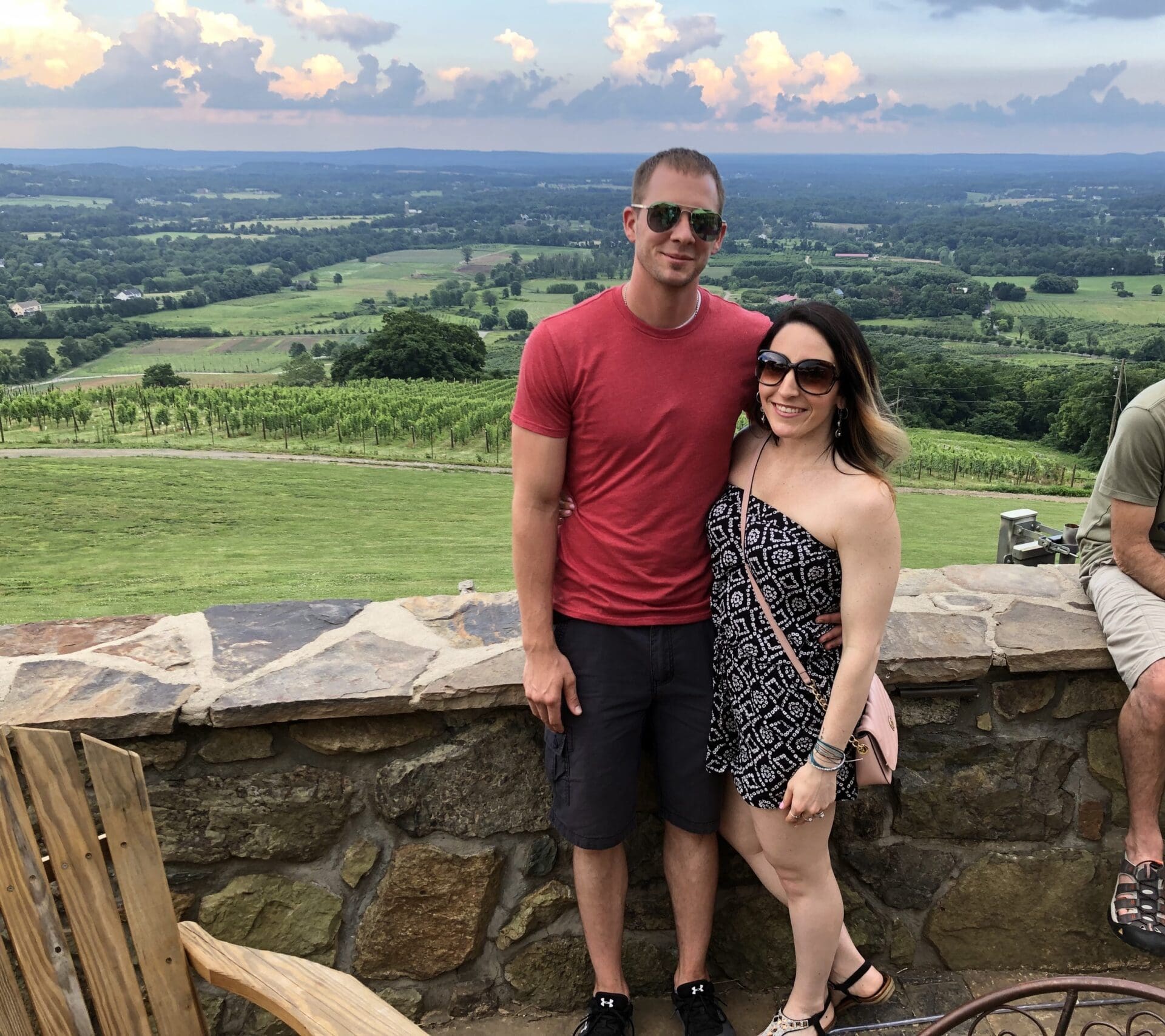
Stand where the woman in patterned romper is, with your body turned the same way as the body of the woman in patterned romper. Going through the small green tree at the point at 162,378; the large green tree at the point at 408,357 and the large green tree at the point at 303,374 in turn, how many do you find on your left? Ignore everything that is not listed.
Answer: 0

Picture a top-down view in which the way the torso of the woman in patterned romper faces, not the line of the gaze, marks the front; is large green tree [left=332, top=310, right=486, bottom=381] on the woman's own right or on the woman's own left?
on the woman's own right

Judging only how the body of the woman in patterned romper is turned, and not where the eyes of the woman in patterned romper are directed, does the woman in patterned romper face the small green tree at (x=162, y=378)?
no

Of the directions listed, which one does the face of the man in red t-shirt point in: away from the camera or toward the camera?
toward the camera

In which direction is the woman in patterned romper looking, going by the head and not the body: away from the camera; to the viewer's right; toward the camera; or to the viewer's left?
toward the camera

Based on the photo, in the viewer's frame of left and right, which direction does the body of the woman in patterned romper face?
facing the viewer and to the left of the viewer
